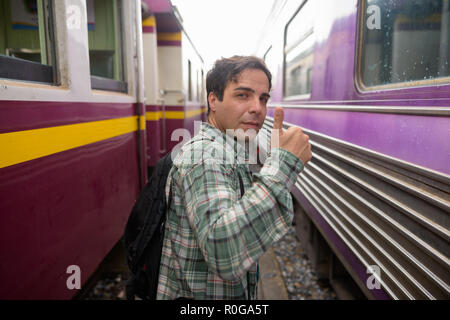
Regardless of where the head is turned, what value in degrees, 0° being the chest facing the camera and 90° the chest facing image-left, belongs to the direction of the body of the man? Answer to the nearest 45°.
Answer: approximately 270°

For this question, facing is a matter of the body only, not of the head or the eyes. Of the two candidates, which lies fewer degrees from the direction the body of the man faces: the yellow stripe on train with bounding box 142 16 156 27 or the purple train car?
the purple train car

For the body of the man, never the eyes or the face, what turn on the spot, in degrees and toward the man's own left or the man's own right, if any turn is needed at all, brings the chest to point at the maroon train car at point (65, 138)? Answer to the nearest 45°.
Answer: approximately 135° to the man's own left
